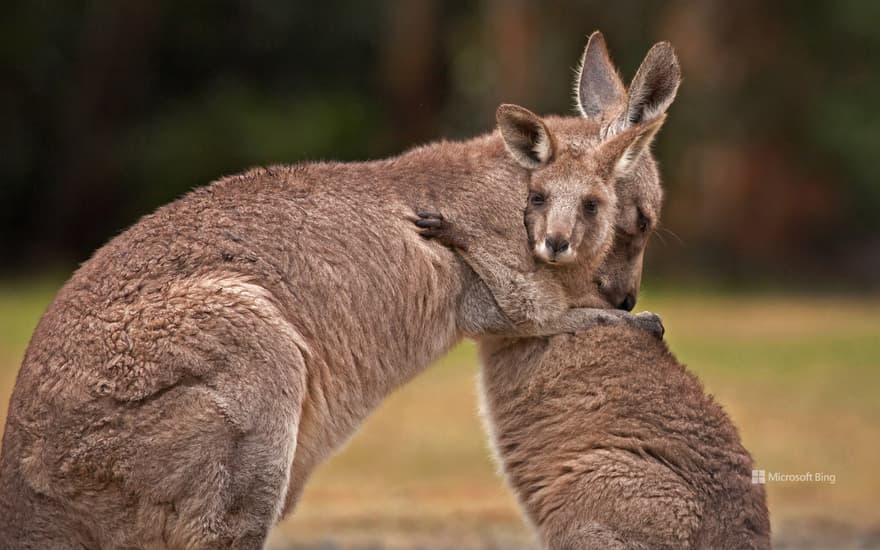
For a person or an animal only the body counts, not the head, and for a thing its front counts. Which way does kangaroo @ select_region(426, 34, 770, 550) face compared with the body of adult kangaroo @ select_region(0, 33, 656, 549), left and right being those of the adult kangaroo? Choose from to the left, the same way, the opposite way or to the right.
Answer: the opposite way

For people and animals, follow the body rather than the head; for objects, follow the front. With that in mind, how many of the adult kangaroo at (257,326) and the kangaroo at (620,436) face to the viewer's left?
1

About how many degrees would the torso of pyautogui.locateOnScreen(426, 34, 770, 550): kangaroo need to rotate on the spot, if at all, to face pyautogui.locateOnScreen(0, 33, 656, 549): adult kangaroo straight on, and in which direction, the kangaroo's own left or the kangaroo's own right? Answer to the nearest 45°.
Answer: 0° — it already faces it

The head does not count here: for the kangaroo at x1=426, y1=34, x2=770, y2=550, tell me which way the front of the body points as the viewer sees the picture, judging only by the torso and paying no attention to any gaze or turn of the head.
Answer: to the viewer's left

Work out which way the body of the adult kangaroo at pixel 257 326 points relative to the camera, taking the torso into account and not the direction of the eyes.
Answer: to the viewer's right

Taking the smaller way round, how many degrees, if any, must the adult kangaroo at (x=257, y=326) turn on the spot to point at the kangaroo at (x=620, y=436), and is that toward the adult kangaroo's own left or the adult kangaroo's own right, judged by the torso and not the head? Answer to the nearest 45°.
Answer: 0° — it already faces it
